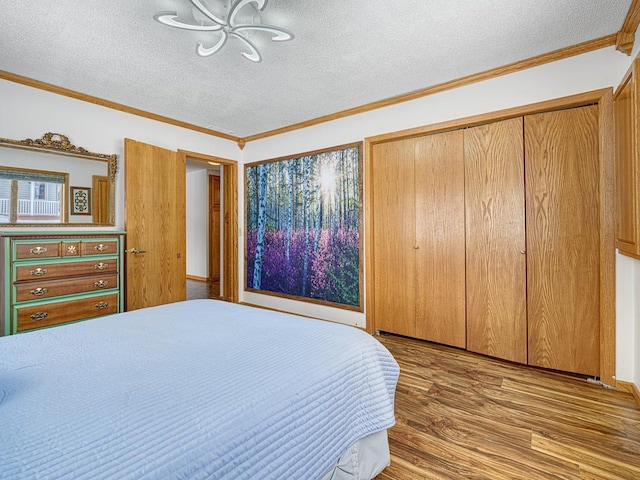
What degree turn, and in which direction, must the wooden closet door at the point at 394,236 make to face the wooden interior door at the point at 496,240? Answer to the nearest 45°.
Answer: approximately 90° to its left

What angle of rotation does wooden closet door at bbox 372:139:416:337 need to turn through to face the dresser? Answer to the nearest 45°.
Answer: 0° — it already faces it

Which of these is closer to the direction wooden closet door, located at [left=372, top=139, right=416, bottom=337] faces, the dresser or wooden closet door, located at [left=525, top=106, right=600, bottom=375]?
the dresser

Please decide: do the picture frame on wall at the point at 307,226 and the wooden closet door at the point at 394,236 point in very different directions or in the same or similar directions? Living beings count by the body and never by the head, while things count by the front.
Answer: same or similar directions

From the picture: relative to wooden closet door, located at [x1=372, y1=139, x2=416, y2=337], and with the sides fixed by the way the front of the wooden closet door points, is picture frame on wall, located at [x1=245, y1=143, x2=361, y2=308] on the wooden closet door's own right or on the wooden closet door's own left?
on the wooden closet door's own right

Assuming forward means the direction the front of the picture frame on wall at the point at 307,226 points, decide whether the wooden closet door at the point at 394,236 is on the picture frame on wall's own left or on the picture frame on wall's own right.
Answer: on the picture frame on wall's own left

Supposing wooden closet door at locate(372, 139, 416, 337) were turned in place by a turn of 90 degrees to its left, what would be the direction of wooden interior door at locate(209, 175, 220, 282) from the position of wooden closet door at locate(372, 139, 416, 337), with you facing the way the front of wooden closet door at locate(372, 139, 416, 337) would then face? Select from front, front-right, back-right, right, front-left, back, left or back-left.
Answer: back

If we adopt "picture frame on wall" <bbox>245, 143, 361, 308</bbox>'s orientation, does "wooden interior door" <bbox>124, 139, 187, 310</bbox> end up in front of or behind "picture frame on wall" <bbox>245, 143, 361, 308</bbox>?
in front

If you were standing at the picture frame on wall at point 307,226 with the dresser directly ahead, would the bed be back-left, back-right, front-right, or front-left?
front-left

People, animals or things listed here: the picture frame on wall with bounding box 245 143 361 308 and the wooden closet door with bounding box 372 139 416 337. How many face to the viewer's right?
0

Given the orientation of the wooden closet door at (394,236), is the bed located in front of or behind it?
in front

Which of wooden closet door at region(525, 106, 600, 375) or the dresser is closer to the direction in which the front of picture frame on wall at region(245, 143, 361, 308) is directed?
the dresser

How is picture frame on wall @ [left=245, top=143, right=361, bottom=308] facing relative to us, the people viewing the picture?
facing the viewer and to the left of the viewer

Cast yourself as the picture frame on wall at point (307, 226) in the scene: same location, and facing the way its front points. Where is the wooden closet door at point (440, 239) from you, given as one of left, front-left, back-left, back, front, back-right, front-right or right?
left

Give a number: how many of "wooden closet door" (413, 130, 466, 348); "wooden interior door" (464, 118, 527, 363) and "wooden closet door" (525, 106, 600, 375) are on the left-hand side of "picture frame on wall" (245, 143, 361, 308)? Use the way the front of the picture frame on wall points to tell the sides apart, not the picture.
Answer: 3

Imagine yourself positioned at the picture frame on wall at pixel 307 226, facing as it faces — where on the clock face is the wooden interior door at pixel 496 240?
The wooden interior door is roughly at 9 o'clock from the picture frame on wall.
